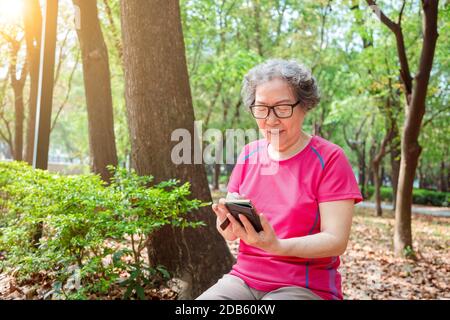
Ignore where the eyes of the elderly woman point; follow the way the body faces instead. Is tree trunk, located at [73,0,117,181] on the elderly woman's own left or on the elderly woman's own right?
on the elderly woman's own right

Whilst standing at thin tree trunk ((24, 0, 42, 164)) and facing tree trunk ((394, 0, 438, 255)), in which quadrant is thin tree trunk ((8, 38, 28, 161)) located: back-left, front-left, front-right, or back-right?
back-left

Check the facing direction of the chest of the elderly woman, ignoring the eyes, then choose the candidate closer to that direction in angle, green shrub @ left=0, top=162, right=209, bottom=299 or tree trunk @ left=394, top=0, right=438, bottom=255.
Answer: the green shrub

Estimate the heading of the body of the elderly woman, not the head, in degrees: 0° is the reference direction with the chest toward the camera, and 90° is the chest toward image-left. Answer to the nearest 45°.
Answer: approximately 45°

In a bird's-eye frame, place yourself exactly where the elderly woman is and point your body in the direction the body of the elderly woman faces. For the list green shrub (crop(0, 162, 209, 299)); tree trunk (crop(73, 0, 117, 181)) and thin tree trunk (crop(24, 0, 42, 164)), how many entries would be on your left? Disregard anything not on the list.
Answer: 0

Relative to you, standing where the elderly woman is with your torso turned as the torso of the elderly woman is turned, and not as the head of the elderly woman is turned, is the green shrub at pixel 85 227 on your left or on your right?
on your right

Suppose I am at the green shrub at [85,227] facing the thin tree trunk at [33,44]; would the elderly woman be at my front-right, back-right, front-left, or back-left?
back-right

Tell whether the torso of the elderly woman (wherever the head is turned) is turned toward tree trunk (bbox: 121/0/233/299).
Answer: no

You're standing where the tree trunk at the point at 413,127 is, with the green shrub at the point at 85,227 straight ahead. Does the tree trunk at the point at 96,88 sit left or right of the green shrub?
right

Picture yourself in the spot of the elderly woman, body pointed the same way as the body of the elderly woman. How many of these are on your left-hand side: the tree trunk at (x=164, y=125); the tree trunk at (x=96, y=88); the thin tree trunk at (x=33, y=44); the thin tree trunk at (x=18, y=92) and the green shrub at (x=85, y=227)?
0

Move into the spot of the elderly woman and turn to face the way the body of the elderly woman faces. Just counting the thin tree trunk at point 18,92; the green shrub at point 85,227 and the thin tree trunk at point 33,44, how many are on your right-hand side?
3

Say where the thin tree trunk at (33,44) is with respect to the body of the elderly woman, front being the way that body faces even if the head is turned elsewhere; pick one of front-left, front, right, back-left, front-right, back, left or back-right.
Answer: right

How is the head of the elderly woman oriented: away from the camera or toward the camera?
toward the camera

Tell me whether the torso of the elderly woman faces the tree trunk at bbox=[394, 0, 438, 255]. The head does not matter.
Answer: no
